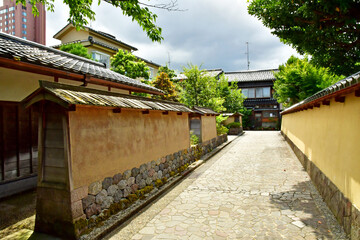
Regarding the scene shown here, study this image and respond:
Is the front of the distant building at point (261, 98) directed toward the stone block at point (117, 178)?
yes

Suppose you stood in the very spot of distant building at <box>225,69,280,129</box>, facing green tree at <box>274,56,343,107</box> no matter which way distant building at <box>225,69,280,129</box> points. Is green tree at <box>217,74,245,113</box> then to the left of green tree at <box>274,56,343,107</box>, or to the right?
right

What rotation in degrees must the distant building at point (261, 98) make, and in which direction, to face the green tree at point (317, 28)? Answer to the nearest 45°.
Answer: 0° — it already faces it

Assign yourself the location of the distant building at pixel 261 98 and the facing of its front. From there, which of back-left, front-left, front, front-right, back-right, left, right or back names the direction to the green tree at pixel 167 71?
front-right

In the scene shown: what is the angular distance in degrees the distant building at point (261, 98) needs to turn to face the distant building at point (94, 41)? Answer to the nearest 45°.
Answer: approximately 45° to its right

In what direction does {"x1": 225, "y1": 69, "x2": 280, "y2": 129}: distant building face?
toward the camera

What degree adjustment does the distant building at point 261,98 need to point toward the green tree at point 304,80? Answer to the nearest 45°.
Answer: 0° — it already faces it

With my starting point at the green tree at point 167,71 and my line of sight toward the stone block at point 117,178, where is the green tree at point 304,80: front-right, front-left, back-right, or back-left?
front-left

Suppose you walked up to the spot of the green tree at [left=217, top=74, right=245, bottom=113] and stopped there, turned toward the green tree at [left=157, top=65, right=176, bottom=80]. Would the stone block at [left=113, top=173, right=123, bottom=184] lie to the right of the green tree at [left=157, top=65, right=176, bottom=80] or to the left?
left

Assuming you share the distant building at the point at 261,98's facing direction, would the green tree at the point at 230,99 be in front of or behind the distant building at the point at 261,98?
in front
